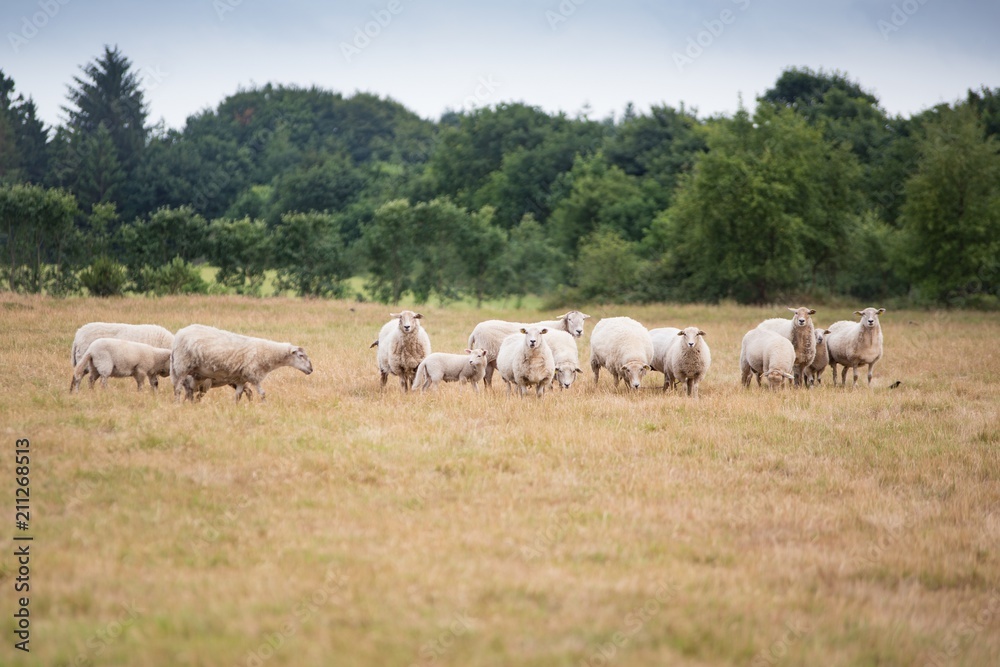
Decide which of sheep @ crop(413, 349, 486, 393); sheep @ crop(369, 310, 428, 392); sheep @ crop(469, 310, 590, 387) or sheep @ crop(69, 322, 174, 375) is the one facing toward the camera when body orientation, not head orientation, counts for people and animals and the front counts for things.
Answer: sheep @ crop(369, 310, 428, 392)

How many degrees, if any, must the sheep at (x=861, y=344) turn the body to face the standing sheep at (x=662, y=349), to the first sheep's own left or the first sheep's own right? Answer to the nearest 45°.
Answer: approximately 90° to the first sheep's own right

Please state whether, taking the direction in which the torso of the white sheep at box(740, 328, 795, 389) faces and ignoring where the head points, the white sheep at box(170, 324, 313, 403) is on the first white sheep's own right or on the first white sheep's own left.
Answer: on the first white sheep's own right

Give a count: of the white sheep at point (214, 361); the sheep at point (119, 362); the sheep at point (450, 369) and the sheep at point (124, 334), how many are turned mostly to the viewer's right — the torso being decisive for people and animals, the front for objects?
4

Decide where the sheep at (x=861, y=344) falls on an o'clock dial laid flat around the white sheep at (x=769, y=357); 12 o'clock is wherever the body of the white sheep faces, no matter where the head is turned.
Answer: The sheep is roughly at 9 o'clock from the white sheep.

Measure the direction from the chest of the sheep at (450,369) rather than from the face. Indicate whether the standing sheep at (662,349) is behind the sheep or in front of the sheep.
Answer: in front

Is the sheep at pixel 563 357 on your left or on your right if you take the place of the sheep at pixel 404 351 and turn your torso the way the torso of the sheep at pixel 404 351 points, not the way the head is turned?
on your left

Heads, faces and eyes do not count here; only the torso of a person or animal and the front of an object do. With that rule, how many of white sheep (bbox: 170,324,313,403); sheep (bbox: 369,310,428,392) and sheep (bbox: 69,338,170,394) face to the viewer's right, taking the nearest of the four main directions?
2

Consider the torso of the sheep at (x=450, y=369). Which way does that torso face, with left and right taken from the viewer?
facing to the right of the viewer

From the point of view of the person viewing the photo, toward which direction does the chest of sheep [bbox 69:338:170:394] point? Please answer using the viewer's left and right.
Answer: facing to the right of the viewer

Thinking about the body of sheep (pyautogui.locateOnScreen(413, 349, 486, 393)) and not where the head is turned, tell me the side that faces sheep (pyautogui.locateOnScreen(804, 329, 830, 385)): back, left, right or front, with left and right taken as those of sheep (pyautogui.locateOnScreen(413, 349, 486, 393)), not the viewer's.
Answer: front

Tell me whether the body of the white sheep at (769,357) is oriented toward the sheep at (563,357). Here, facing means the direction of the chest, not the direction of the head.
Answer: no

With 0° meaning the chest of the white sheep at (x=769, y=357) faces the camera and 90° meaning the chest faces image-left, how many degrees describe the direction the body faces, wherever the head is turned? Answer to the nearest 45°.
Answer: approximately 315°

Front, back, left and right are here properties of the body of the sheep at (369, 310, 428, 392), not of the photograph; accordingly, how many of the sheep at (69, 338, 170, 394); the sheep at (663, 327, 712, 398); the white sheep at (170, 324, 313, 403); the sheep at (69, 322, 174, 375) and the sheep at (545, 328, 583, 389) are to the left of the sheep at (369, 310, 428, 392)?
2

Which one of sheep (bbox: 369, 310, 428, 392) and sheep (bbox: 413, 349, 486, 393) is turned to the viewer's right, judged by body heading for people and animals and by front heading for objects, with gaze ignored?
sheep (bbox: 413, 349, 486, 393)

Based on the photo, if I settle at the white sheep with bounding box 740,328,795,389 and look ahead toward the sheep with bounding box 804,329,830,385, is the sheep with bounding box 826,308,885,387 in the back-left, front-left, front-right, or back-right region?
front-right

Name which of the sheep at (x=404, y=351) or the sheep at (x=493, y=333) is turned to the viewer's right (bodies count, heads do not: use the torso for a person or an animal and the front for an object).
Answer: the sheep at (x=493, y=333)

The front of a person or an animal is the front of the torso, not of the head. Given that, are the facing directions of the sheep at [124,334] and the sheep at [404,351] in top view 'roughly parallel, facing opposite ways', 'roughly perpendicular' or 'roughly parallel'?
roughly perpendicular

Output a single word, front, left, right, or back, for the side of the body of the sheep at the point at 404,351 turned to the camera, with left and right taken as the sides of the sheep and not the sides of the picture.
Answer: front

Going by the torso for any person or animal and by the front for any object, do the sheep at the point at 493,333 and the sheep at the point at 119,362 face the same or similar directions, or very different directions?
same or similar directions

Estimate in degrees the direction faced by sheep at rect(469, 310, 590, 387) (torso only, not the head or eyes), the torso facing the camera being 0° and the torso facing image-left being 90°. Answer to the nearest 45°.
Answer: approximately 270°

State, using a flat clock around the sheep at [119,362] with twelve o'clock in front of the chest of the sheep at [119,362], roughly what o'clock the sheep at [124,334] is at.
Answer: the sheep at [124,334] is roughly at 9 o'clock from the sheep at [119,362].
